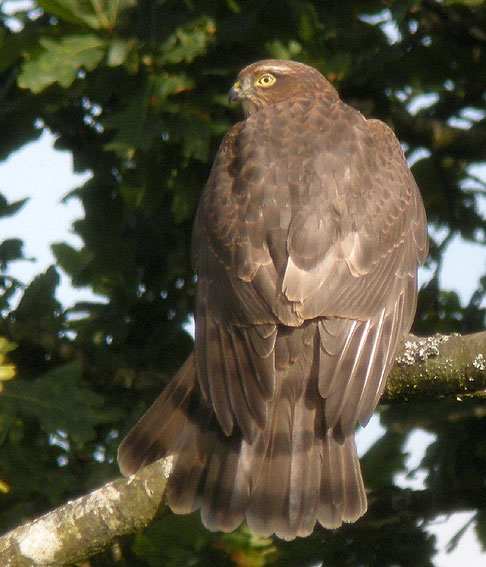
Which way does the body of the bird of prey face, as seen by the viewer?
away from the camera
